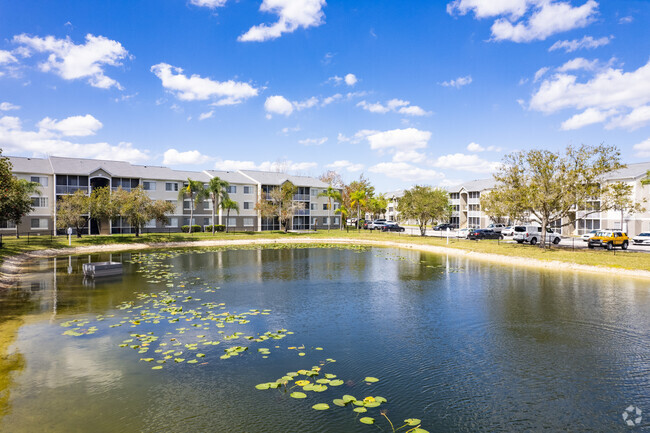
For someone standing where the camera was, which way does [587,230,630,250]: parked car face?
facing the viewer and to the left of the viewer

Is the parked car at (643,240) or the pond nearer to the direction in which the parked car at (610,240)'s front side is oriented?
the pond

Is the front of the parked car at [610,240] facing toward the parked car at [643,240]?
no
